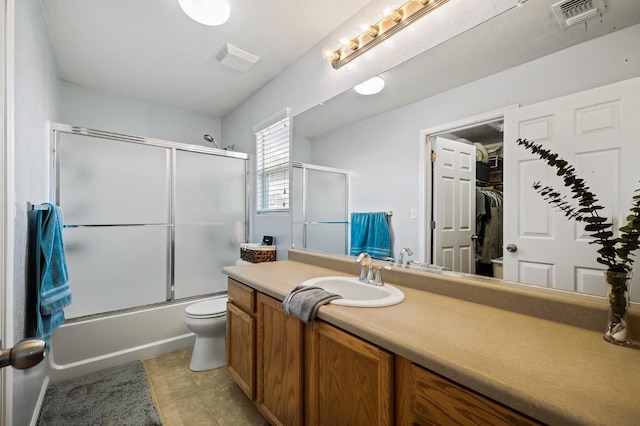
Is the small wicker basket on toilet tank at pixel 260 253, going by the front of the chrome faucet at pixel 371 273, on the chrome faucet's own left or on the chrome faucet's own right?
on the chrome faucet's own right

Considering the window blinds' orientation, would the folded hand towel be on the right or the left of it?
on its left

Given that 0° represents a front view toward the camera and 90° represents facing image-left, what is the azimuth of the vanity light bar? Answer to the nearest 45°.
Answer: approximately 45°

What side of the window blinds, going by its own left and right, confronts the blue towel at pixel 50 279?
front

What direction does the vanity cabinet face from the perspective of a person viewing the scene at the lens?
facing the viewer and to the left of the viewer

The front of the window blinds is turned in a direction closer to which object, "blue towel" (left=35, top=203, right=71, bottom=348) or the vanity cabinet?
the blue towel

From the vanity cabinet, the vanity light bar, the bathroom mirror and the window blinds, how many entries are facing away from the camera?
0

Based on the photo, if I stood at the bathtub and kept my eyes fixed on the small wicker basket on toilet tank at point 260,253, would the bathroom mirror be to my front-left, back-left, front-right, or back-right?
front-right

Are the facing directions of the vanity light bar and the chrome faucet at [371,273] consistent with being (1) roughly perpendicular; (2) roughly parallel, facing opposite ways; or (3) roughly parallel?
roughly parallel
